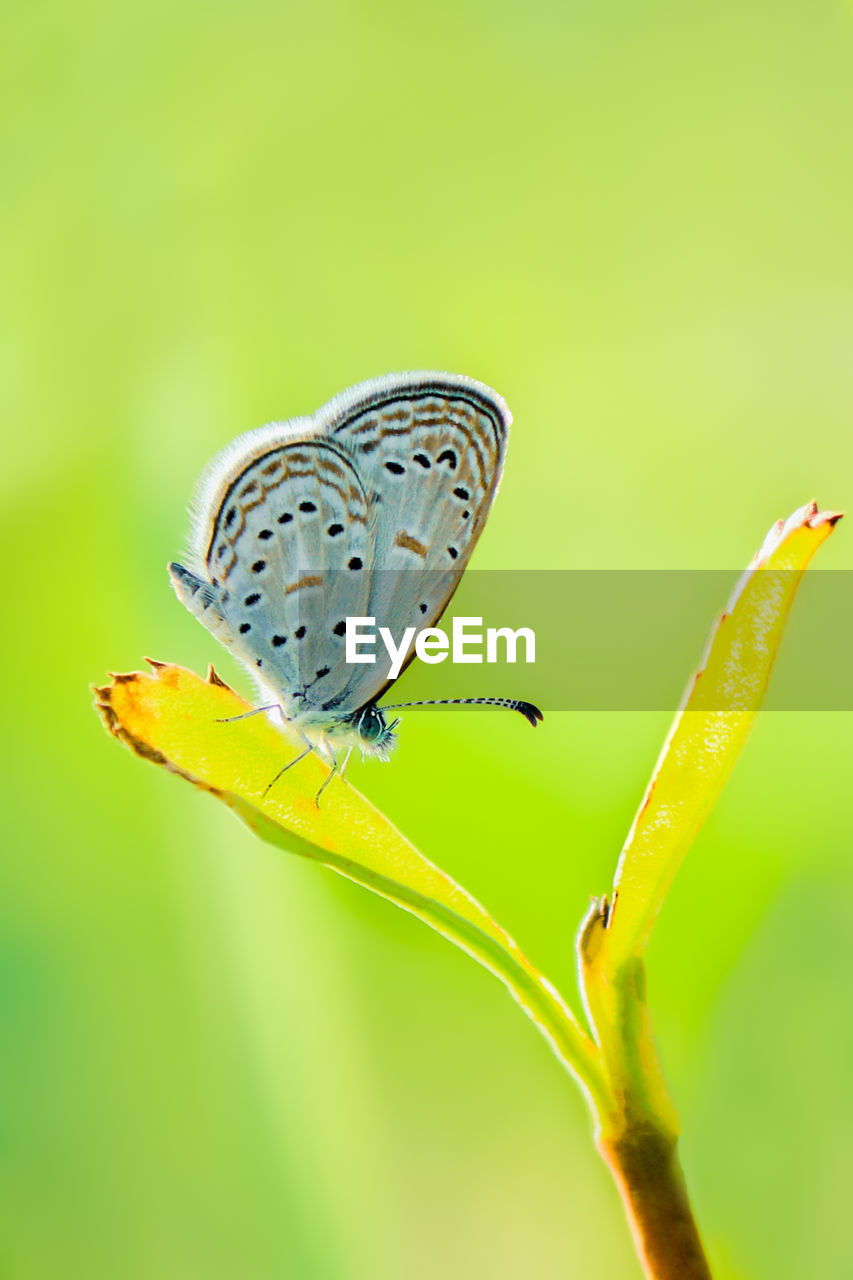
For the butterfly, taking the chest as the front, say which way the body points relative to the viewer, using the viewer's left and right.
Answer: facing to the right of the viewer
